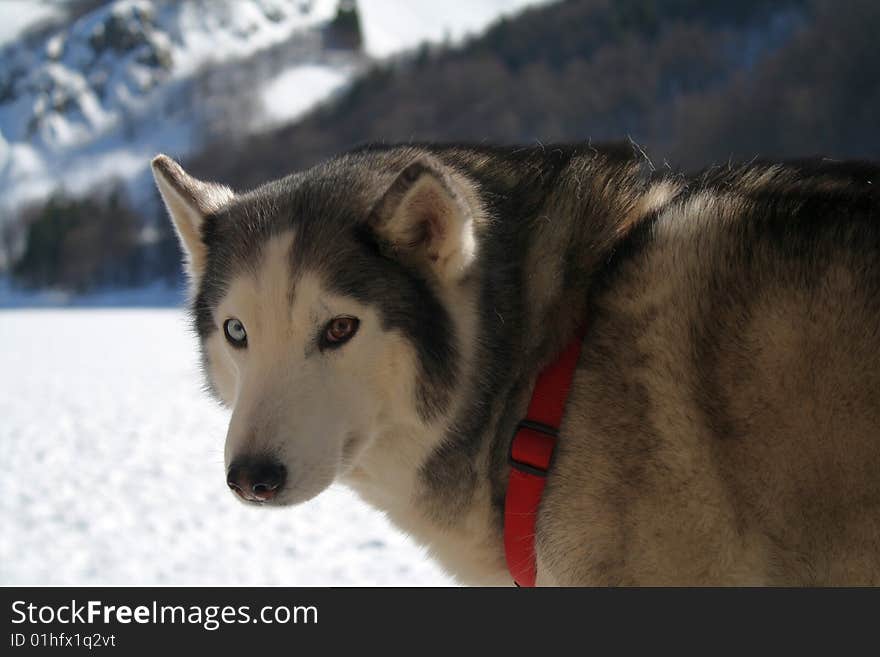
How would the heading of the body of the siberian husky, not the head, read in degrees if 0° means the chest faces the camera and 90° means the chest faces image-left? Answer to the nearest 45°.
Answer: approximately 90°
